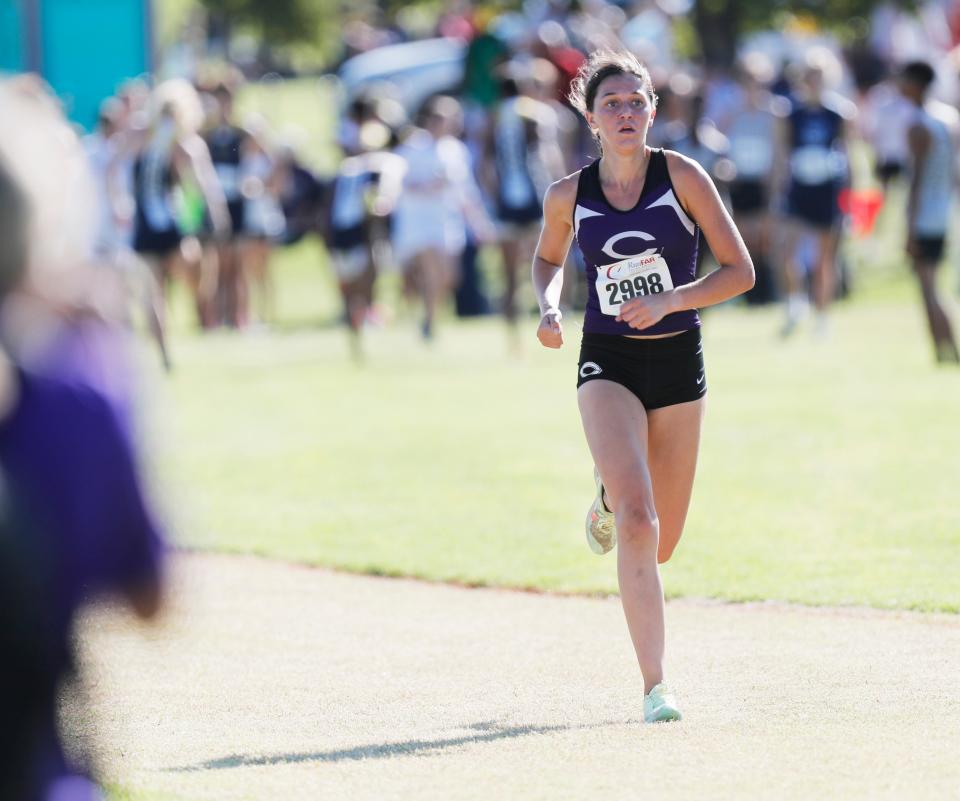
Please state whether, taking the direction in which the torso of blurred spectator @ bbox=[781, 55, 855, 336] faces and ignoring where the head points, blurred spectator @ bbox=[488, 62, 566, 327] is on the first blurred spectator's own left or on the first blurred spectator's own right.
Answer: on the first blurred spectator's own right

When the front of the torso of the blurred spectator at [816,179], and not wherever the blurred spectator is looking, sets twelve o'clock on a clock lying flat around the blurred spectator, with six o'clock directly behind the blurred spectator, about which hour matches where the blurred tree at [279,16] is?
The blurred tree is roughly at 5 o'clock from the blurred spectator.

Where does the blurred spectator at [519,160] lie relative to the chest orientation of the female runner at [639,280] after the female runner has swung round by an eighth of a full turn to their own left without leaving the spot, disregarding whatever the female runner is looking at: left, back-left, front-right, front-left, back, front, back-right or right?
back-left

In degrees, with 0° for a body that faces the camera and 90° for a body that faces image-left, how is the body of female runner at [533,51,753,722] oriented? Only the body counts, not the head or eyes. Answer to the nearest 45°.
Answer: approximately 0°

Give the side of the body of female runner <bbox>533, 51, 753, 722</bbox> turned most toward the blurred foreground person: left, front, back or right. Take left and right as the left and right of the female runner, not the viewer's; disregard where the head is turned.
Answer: front

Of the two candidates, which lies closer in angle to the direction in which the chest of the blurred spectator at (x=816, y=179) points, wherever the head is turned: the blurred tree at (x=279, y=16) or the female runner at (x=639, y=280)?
the female runner

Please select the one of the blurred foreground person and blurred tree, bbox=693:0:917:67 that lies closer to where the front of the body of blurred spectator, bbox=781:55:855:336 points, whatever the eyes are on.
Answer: the blurred foreground person

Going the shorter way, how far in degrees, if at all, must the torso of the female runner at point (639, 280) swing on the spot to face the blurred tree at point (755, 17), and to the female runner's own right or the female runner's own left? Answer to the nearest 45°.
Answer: approximately 180°

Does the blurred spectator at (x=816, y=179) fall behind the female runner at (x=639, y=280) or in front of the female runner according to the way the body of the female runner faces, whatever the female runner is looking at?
behind

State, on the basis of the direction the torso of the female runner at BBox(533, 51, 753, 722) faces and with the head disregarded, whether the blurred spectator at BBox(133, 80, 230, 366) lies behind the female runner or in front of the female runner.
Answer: behind

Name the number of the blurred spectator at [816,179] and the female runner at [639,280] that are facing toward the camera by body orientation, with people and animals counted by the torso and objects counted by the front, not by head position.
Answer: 2
